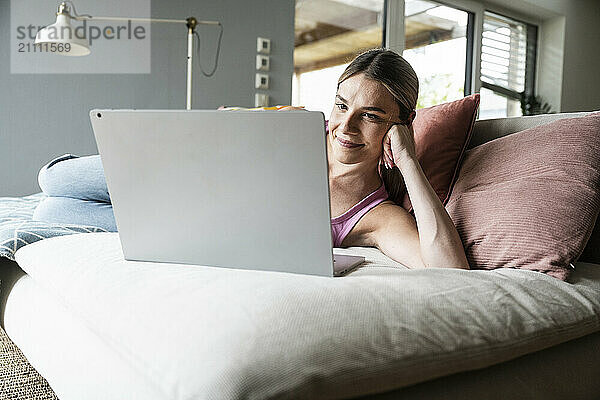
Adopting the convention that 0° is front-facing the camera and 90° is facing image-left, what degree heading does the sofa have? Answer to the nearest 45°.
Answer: approximately 45°

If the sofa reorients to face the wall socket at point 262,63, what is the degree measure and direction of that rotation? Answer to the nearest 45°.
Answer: approximately 135° to its right
